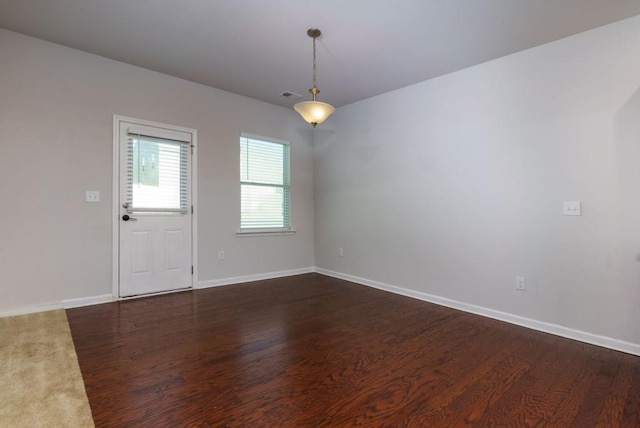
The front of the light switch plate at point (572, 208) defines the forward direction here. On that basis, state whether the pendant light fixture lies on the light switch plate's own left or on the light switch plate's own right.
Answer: on the light switch plate's own right

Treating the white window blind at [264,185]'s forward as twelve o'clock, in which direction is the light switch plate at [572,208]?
The light switch plate is roughly at 12 o'clock from the white window blind.

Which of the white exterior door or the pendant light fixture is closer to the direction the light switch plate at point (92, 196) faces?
the pendant light fixture

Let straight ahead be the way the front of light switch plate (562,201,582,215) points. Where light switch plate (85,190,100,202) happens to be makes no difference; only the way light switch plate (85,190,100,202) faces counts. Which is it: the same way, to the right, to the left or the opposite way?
to the left

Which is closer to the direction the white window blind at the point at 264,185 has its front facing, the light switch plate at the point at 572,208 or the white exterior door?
the light switch plate

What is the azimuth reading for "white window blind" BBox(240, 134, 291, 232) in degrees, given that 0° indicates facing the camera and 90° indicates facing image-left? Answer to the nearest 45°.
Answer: approximately 315°

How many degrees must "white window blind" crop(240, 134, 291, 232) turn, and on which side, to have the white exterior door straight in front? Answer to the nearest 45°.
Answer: approximately 90° to its right

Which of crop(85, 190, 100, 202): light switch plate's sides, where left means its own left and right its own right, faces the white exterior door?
left

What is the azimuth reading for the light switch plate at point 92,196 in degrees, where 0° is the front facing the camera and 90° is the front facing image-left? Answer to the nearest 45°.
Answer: approximately 0°

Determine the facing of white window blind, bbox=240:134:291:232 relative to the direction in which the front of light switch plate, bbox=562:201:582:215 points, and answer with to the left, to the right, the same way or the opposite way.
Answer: to the left

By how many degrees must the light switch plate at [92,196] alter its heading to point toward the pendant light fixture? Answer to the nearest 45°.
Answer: approximately 45° to its left
